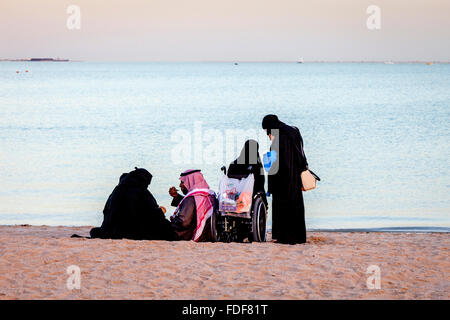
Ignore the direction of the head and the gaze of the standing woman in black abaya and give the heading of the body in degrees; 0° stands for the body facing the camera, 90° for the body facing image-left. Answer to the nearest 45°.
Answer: approximately 90°

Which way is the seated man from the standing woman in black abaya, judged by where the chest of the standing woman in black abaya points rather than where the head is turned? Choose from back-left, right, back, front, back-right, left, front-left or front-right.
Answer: front

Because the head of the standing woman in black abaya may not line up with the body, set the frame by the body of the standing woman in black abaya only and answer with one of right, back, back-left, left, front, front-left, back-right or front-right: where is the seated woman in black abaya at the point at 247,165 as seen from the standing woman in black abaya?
front-left

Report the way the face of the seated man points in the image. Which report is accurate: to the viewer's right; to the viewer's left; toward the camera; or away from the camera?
to the viewer's left

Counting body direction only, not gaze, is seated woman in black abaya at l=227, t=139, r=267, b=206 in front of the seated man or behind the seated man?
behind

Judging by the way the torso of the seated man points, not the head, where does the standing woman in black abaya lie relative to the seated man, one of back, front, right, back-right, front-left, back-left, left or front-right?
back-right

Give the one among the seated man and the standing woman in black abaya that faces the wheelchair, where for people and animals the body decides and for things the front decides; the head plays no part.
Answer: the standing woman in black abaya

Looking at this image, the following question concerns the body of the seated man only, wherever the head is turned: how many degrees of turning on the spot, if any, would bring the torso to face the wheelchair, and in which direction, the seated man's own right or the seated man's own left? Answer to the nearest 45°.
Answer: approximately 135° to the seated man's own right

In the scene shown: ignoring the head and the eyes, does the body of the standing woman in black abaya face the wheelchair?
yes

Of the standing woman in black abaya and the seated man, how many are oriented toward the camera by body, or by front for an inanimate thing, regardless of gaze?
0

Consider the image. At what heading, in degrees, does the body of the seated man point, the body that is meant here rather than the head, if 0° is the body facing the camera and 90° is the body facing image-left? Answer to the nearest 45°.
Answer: approximately 135°
